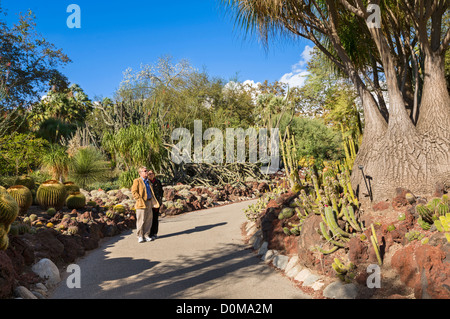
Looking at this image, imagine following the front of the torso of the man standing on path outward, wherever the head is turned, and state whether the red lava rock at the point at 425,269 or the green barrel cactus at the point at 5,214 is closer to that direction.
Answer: the red lava rock

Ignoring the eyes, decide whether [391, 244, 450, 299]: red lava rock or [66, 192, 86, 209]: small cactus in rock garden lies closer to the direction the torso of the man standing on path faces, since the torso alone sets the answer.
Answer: the red lava rock

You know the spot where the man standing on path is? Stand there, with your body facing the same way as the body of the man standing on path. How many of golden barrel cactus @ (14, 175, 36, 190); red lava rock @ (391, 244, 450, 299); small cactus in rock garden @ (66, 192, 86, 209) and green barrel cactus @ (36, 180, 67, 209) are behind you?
3

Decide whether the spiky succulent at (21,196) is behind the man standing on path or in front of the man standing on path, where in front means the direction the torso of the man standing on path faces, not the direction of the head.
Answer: behind

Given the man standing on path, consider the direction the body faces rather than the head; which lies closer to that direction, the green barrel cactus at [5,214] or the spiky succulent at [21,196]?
the green barrel cactus

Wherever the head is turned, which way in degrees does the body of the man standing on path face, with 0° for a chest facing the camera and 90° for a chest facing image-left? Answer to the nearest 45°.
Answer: approximately 315°

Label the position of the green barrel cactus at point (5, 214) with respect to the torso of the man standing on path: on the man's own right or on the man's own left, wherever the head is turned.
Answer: on the man's own right
